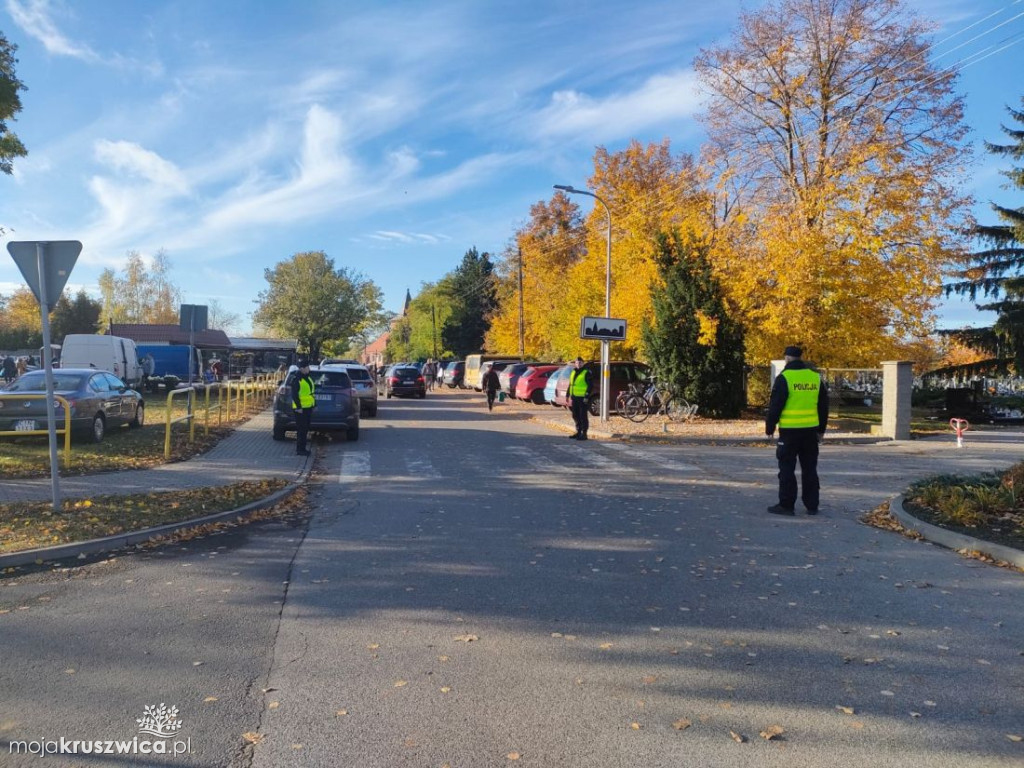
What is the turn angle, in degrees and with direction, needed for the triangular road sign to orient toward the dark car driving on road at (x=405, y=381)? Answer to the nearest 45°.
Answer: approximately 45° to its right

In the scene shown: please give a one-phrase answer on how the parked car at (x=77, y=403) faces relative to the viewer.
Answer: facing away from the viewer and to the right of the viewer

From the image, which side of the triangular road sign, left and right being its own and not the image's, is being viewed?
back

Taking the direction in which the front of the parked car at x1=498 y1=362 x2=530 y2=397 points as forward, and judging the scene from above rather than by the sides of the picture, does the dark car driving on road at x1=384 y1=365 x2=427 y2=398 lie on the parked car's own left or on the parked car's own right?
on the parked car's own left

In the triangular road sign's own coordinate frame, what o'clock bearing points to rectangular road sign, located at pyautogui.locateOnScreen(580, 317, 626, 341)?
The rectangular road sign is roughly at 2 o'clock from the triangular road sign.
